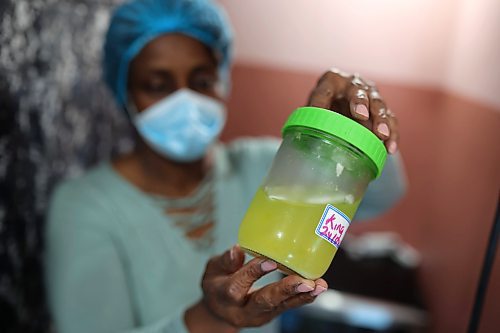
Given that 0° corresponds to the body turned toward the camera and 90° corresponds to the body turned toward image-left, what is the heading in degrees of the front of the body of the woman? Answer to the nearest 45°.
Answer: approximately 315°
